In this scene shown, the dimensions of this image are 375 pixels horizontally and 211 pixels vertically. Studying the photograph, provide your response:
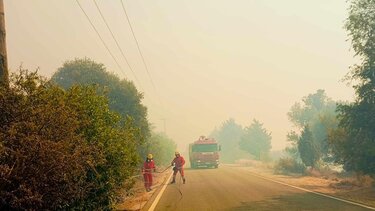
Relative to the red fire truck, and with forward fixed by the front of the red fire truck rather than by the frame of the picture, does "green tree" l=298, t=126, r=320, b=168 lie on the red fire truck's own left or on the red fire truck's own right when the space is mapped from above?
on the red fire truck's own left

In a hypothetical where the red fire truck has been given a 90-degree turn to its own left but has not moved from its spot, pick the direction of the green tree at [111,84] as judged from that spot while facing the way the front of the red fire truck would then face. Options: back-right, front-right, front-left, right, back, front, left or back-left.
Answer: back-right

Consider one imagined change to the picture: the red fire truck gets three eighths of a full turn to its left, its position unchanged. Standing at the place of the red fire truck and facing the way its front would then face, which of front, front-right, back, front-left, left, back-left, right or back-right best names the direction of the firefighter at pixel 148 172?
back-right

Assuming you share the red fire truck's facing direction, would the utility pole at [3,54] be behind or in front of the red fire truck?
in front

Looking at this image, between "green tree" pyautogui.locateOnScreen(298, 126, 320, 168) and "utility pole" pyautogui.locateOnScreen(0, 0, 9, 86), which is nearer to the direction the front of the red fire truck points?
the utility pole

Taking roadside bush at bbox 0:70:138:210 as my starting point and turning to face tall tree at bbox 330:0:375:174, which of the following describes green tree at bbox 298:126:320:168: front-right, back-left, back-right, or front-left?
front-left

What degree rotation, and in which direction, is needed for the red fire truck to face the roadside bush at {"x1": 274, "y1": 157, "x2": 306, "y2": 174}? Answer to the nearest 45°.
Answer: approximately 45° to its left

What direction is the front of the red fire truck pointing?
toward the camera

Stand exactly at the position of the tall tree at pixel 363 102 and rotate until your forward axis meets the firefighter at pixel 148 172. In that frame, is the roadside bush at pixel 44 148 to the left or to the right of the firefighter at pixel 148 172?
left

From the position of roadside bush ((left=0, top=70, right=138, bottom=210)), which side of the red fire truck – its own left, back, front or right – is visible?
front
